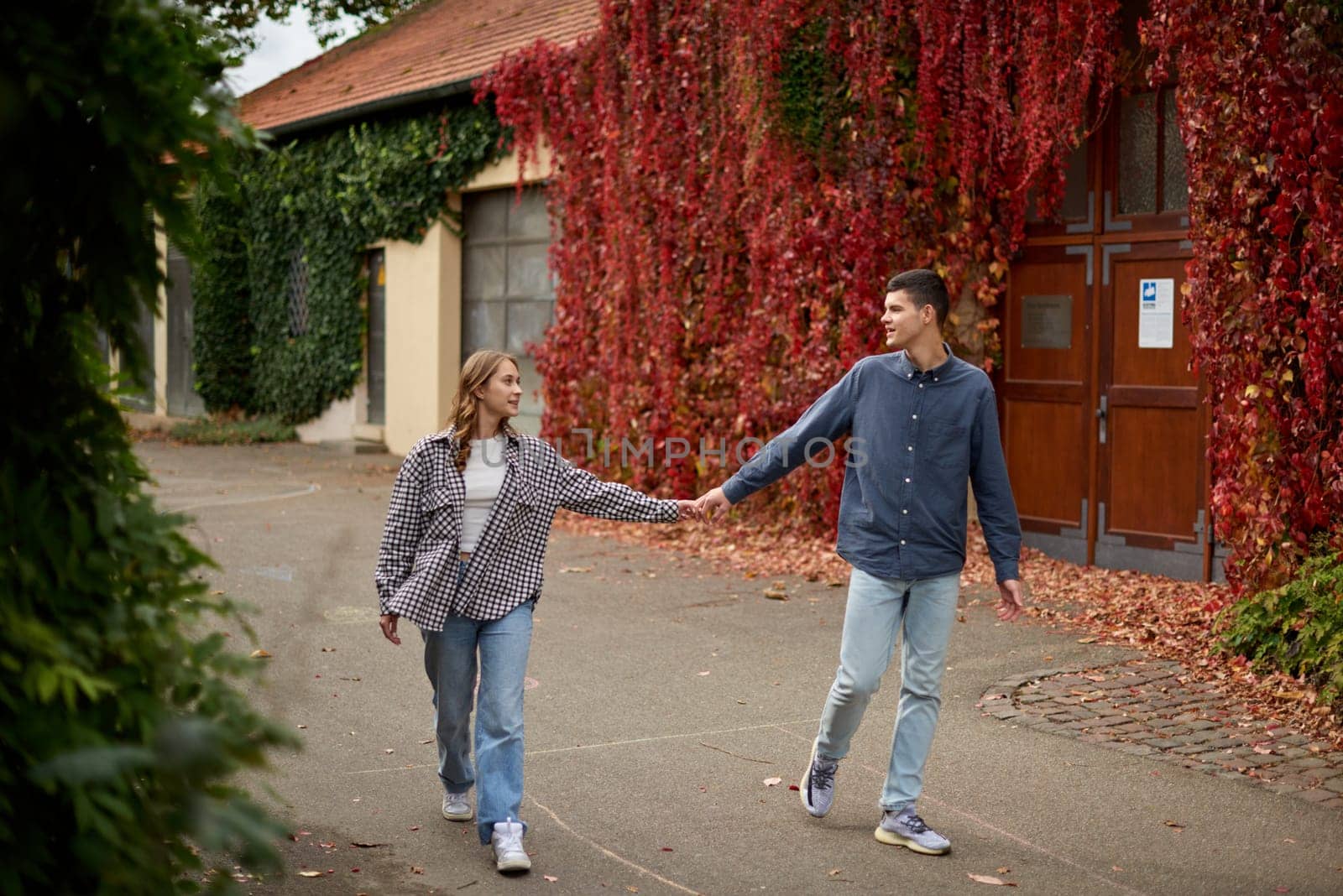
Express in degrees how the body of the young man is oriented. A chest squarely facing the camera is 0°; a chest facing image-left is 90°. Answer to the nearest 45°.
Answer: approximately 0°

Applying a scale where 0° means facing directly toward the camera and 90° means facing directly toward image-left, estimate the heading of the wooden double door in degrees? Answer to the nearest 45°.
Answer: approximately 45°

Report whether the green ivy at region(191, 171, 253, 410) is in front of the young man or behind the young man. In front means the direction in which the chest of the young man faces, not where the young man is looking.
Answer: behind

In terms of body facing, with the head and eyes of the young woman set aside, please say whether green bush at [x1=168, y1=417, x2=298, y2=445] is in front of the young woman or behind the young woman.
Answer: behind

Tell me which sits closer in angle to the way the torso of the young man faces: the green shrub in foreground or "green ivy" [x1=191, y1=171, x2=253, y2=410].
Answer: the green shrub in foreground

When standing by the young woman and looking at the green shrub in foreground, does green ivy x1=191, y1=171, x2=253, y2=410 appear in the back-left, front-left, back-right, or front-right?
back-right

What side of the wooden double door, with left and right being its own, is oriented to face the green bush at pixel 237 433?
right

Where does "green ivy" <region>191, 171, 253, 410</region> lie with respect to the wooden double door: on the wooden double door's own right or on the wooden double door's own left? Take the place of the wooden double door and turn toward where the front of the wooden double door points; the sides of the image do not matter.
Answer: on the wooden double door's own right

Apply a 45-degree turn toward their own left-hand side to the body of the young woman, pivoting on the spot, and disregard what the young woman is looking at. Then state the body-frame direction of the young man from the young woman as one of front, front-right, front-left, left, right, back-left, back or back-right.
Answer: front-left

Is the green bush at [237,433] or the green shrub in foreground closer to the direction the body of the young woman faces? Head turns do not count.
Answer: the green shrub in foreground

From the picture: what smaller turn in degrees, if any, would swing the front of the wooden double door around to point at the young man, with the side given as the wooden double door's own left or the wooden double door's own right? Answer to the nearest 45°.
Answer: approximately 45° to the wooden double door's own left
